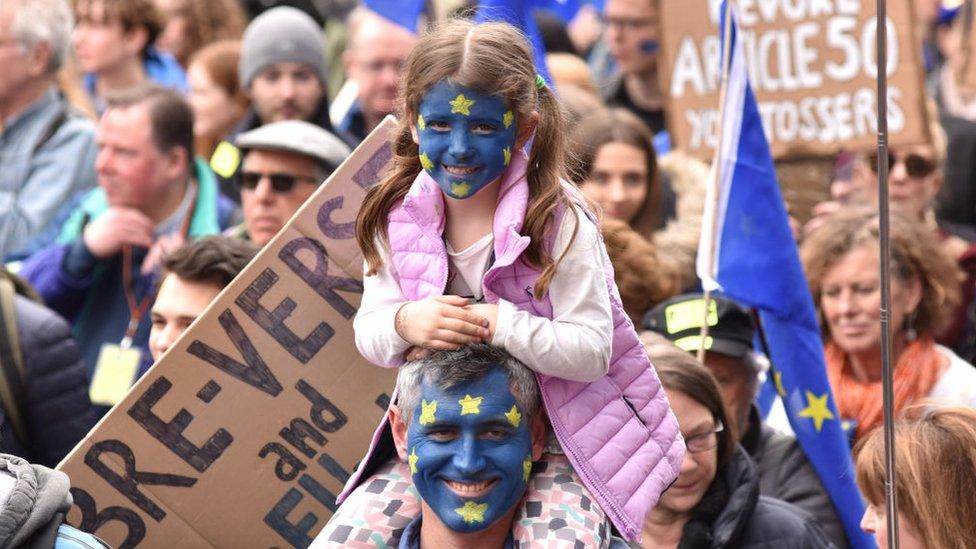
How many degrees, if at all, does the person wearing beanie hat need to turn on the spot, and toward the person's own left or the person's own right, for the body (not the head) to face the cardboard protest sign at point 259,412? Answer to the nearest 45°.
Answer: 0° — they already face it

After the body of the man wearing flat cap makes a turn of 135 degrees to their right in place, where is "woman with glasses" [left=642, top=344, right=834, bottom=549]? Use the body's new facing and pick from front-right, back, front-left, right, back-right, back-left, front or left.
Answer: back-right

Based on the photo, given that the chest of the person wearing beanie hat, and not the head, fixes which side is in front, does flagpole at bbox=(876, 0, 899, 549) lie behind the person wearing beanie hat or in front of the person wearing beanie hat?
in front

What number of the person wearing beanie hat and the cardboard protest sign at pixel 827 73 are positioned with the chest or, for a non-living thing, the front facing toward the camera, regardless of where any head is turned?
2

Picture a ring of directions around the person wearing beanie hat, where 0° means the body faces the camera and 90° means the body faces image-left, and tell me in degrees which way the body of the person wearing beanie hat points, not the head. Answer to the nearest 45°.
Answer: approximately 0°

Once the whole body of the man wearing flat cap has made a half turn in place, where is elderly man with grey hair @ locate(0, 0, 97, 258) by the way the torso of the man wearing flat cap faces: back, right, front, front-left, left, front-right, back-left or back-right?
left

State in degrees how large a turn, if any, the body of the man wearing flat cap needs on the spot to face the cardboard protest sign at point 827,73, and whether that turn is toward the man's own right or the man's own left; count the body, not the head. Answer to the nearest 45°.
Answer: approximately 135° to the man's own left

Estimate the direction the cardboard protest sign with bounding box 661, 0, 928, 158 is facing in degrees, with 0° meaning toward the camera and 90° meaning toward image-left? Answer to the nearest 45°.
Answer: approximately 0°

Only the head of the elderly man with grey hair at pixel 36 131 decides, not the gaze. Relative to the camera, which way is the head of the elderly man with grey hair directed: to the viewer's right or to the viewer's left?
to the viewer's left

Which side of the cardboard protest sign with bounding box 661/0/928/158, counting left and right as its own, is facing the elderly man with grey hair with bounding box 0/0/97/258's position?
right
